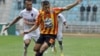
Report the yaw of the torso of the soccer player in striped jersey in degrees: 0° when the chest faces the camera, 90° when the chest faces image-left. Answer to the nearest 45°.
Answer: approximately 0°

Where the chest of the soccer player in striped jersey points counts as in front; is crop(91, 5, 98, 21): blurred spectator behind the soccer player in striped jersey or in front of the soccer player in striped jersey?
behind
